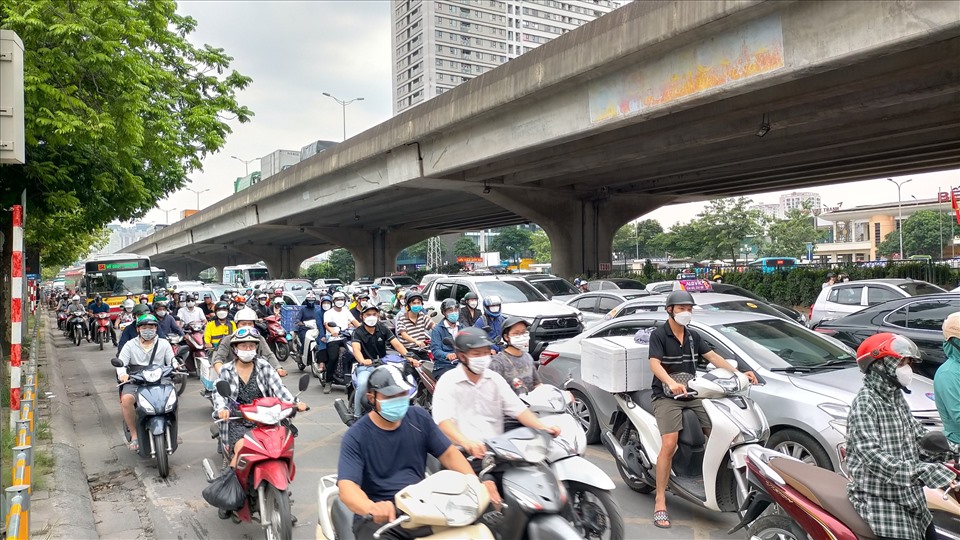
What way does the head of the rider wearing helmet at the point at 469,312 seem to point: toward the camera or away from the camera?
toward the camera

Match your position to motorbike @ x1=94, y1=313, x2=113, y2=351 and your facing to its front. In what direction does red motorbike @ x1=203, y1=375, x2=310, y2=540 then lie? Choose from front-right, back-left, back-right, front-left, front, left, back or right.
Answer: front

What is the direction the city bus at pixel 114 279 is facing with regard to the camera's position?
facing the viewer

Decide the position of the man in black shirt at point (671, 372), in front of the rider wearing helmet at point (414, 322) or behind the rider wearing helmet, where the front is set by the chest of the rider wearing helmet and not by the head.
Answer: in front

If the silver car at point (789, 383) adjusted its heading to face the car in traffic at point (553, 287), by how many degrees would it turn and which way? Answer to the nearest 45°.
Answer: approximately 180°

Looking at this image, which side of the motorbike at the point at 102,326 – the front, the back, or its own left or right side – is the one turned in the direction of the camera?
front

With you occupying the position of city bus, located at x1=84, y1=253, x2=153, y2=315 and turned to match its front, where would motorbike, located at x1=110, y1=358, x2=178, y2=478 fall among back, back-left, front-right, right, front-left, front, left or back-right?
front

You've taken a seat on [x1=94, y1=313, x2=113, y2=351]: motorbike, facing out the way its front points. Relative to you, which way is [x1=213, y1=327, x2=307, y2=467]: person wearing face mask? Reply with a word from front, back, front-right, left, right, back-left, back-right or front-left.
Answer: front

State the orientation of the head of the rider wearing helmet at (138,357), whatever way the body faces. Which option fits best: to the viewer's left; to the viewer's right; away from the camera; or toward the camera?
toward the camera

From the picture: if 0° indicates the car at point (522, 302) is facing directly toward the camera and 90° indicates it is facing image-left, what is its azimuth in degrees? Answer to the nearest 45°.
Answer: approximately 315°

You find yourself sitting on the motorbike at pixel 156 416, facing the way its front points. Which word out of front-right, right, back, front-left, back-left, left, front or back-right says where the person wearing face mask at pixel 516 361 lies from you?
front-left

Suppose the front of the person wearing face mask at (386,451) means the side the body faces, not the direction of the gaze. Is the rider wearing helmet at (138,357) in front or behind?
behind

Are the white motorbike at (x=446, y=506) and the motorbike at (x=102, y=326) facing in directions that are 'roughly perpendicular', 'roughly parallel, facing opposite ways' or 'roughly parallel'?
roughly parallel

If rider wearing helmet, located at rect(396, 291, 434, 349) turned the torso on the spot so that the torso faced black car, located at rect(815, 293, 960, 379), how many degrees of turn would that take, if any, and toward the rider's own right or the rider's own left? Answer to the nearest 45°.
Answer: approximately 45° to the rider's own left

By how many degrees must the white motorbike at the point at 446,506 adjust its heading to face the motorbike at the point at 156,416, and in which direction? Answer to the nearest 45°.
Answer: approximately 180°

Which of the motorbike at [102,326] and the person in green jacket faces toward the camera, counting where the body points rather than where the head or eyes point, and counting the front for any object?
the motorbike

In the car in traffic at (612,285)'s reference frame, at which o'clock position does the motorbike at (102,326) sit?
The motorbike is roughly at 4 o'clock from the car in traffic.

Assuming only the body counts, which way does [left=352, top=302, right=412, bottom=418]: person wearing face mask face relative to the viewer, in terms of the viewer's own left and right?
facing the viewer and to the right of the viewer
